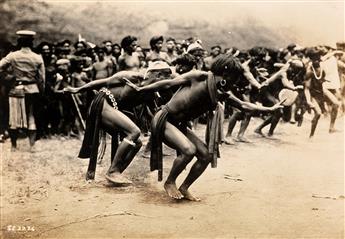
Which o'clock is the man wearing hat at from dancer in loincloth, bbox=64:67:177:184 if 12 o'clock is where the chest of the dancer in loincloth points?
The man wearing hat is roughly at 7 o'clock from the dancer in loincloth.

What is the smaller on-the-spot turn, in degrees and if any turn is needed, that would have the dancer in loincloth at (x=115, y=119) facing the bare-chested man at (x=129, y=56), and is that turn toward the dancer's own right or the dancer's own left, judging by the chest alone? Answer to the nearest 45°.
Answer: approximately 90° to the dancer's own left
